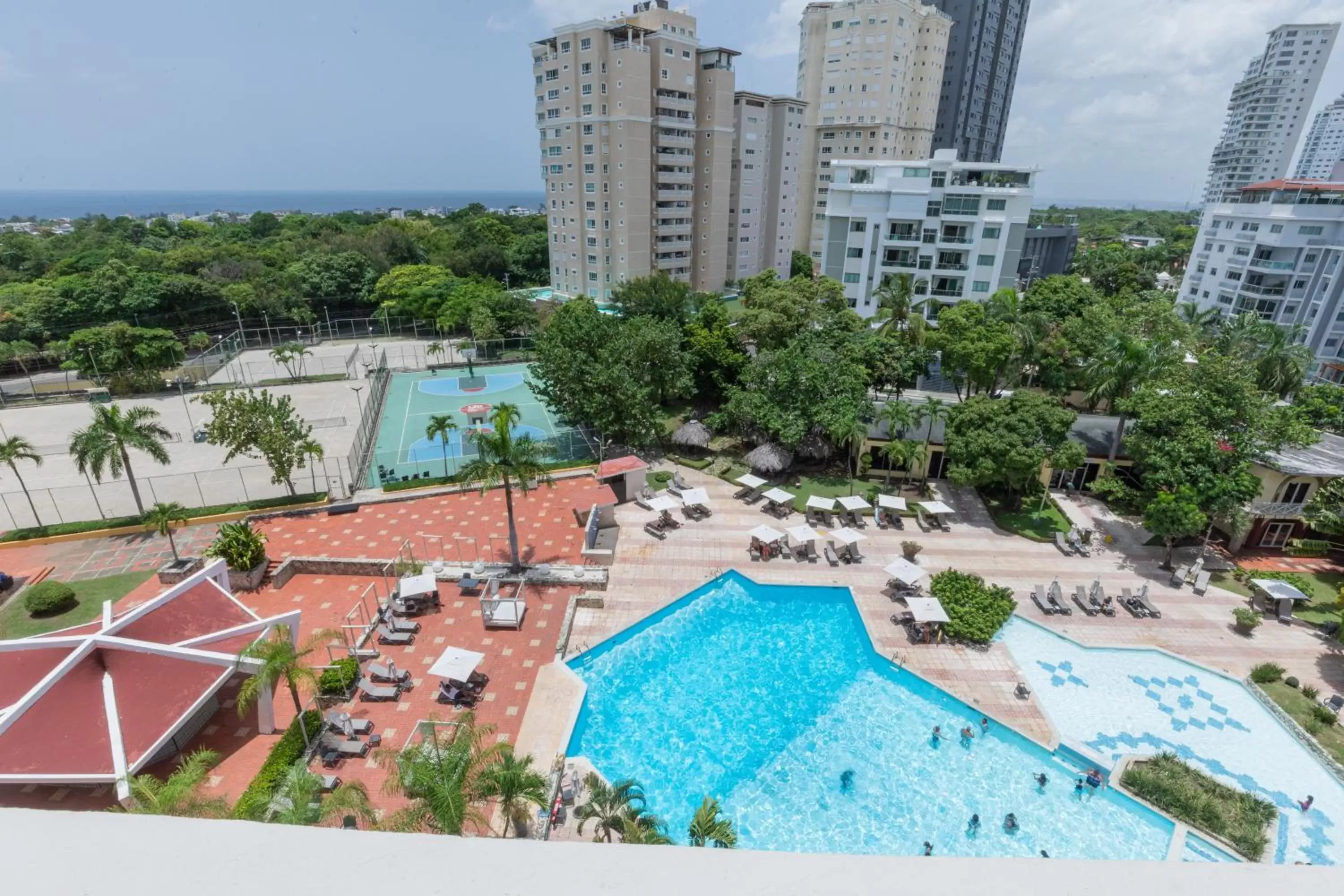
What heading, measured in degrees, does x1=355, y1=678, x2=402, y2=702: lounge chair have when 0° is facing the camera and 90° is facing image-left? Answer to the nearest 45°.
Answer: approximately 270°

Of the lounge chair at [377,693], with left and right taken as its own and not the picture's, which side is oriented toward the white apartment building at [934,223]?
left

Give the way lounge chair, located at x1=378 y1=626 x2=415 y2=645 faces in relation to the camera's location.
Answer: facing to the right of the viewer

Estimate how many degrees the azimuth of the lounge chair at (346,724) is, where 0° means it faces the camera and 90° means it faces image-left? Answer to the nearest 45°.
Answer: approximately 270°

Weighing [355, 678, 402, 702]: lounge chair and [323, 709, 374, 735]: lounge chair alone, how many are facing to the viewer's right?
2

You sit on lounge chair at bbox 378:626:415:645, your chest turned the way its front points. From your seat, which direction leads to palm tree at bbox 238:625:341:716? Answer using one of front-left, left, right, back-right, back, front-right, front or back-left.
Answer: back-right

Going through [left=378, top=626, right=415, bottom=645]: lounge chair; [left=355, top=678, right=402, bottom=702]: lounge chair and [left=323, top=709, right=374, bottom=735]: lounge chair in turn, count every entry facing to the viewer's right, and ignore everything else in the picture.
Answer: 3

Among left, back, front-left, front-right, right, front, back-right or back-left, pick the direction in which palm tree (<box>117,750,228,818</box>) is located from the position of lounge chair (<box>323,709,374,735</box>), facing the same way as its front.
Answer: back-right

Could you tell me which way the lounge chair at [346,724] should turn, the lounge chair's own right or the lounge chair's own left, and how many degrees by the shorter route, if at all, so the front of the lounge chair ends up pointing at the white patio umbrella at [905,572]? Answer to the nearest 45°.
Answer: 0° — it already faces it

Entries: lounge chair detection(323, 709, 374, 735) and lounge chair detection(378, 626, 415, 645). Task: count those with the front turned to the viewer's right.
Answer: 2

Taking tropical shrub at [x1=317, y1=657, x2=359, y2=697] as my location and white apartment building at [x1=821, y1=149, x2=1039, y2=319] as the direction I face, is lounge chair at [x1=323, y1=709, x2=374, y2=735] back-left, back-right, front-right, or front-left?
back-right

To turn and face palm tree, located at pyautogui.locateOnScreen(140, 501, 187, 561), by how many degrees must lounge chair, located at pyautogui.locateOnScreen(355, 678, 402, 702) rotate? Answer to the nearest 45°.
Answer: approximately 135° to its left
